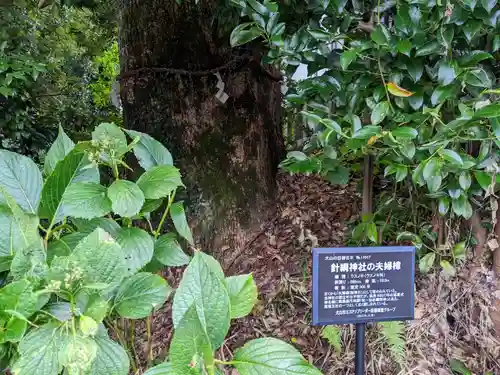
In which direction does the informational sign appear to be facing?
toward the camera

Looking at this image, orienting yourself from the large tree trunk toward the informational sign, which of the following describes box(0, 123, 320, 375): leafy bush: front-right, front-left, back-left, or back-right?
front-right

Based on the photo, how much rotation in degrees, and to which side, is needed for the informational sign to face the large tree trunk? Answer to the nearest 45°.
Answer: approximately 135° to its right

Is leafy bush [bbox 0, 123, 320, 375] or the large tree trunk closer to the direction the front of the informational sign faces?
the leafy bush
